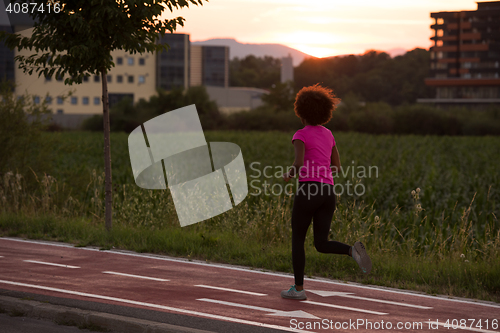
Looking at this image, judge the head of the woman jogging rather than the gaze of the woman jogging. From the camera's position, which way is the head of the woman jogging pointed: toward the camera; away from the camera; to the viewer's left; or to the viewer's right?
away from the camera

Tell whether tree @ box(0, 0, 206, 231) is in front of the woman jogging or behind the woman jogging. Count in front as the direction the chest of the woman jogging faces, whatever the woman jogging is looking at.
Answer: in front

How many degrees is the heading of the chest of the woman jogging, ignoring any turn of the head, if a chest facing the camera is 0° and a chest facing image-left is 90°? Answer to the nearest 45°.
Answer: approximately 135°

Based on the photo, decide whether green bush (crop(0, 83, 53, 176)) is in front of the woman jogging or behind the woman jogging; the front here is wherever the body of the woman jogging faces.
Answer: in front
